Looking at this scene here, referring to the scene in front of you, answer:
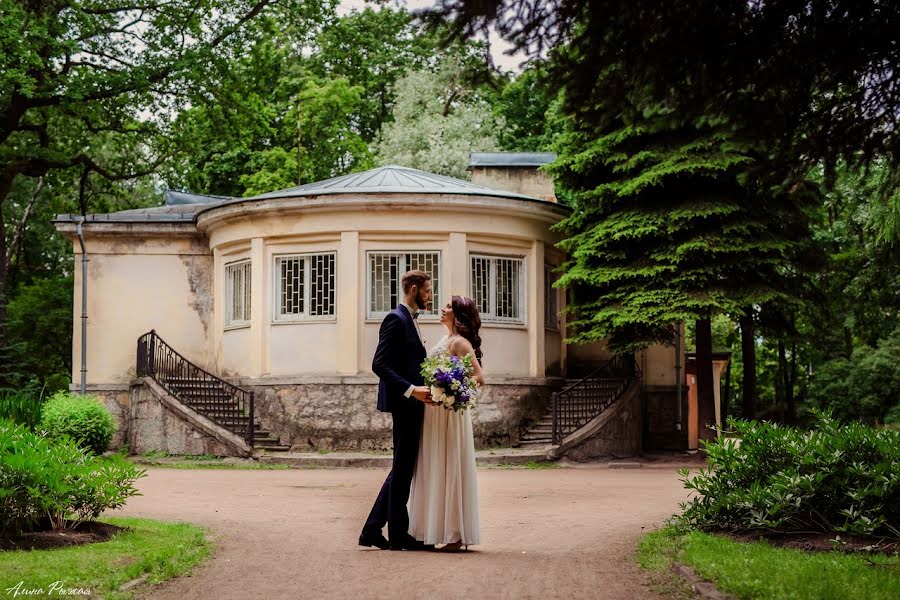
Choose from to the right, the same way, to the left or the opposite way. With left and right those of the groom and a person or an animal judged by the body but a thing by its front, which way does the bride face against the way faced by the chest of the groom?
the opposite way

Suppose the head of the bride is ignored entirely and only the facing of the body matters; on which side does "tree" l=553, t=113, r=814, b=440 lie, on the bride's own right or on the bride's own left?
on the bride's own right

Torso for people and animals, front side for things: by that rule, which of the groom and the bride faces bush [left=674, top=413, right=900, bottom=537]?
the groom

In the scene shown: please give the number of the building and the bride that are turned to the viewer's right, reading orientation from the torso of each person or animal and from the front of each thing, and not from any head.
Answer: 0

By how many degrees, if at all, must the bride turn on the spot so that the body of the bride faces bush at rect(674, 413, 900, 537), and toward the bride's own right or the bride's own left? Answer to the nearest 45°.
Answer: approximately 180°

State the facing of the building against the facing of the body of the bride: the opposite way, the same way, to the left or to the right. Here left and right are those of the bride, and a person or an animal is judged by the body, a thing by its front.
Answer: to the left

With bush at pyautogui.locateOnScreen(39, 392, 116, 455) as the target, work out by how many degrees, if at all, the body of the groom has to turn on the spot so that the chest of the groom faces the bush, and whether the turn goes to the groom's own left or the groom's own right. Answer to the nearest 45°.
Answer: approximately 135° to the groom's own left

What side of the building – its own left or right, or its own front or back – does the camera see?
front

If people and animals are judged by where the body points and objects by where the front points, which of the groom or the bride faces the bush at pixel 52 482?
the bride

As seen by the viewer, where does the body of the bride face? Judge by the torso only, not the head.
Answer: to the viewer's left

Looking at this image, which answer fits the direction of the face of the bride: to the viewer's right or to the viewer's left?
to the viewer's left

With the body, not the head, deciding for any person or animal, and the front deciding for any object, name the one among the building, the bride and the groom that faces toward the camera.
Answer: the building

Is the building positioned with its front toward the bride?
yes

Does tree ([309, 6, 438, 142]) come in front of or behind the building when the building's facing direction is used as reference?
behind

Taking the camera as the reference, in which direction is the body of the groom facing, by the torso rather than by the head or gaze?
to the viewer's right

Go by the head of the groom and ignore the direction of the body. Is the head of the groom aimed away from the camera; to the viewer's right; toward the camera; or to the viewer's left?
to the viewer's right
